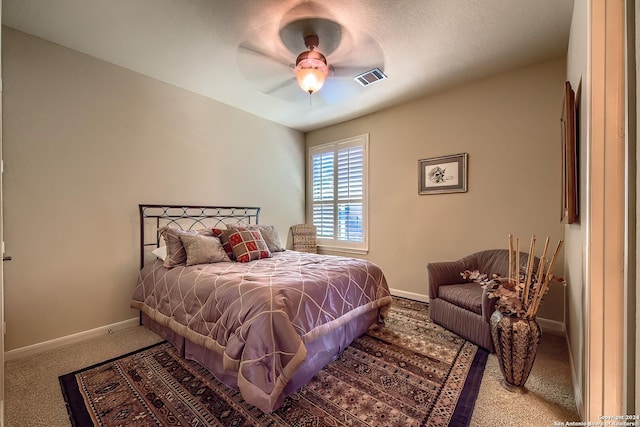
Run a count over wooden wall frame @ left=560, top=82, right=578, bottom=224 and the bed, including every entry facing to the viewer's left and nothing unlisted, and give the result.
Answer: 1

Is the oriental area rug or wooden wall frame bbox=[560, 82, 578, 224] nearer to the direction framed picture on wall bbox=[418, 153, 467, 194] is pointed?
the oriental area rug

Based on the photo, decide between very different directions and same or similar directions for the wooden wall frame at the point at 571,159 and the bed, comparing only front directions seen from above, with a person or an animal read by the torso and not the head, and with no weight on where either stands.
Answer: very different directions

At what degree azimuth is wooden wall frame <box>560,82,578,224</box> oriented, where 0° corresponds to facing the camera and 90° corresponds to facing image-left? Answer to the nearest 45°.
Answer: approximately 90°

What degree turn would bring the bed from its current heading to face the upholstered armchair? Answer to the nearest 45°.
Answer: approximately 45° to its left

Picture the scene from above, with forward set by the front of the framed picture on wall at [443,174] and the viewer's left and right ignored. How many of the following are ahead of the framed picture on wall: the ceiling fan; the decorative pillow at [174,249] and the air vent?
3

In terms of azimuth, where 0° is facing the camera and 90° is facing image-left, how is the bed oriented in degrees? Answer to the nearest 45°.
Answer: approximately 315°
